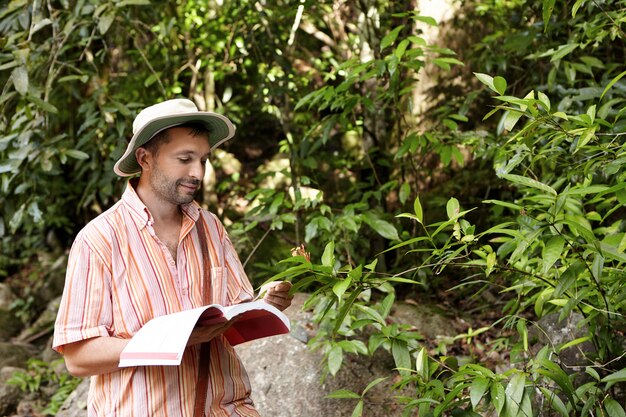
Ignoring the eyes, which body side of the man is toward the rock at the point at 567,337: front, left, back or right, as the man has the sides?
left

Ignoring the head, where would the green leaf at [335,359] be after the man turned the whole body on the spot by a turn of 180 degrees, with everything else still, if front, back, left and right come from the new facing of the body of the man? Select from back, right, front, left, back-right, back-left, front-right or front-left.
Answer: right

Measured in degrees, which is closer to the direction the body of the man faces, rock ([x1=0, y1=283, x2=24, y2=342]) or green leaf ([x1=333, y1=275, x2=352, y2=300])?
the green leaf

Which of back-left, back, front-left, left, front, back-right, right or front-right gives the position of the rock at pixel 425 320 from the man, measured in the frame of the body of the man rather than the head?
left

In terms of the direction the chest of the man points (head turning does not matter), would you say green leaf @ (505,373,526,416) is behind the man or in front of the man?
in front

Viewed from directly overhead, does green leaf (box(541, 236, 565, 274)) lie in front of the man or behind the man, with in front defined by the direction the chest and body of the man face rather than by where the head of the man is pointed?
in front

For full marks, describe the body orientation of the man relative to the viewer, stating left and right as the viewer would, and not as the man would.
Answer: facing the viewer and to the right of the viewer

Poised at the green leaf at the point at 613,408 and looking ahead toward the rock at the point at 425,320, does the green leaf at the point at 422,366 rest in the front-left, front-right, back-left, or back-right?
front-left

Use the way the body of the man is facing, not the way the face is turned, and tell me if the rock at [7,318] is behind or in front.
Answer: behind

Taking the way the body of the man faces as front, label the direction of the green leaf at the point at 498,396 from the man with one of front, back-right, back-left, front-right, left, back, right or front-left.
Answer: front-left

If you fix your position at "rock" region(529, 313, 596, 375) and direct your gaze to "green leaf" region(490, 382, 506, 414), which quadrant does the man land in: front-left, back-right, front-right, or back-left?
front-right

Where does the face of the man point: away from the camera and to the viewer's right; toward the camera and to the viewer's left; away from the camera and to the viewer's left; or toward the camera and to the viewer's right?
toward the camera and to the viewer's right

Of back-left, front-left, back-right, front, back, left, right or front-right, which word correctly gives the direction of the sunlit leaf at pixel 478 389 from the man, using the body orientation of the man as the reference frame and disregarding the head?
front-left

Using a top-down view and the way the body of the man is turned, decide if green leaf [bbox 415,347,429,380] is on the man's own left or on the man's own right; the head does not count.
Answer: on the man's own left
